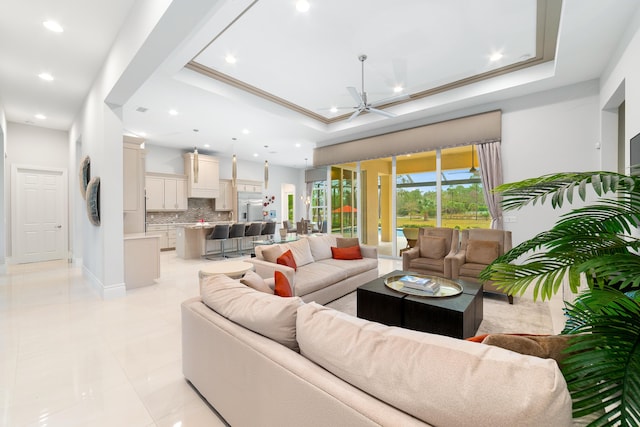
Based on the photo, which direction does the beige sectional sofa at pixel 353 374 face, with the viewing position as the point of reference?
facing away from the viewer and to the right of the viewer

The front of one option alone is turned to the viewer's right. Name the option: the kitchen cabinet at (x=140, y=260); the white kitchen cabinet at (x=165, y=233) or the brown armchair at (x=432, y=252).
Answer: the kitchen cabinet

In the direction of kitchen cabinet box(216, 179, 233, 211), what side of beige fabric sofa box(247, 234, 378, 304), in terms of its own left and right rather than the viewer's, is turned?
back

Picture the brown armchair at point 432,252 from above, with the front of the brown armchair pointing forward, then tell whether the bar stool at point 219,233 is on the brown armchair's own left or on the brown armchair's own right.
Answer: on the brown armchair's own right

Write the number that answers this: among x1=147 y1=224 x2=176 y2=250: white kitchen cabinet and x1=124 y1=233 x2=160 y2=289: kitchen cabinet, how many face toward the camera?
1

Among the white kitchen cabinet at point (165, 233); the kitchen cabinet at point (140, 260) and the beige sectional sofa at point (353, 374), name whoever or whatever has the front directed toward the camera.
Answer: the white kitchen cabinet

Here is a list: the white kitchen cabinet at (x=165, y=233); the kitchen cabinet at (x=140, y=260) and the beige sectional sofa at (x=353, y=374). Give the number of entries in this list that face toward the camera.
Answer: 1

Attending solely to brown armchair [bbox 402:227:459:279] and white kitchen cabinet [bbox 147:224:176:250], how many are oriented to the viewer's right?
0

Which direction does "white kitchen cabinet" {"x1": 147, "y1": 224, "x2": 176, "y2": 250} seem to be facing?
toward the camera

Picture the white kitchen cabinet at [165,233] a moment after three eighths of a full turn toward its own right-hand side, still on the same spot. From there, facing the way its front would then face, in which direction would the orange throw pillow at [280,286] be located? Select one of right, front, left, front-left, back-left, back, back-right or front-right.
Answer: back-left

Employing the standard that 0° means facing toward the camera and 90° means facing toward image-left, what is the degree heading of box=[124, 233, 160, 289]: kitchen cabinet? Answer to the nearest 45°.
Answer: approximately 270°

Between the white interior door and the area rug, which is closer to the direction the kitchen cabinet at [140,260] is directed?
the area rug

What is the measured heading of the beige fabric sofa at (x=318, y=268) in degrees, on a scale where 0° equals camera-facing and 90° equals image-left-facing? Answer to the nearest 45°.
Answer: approximately 315°
